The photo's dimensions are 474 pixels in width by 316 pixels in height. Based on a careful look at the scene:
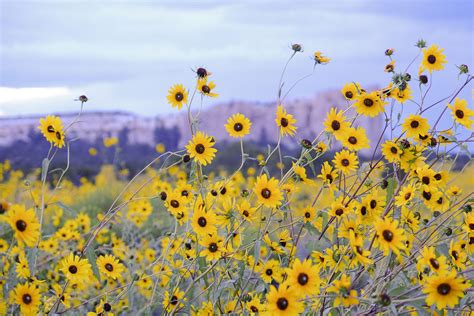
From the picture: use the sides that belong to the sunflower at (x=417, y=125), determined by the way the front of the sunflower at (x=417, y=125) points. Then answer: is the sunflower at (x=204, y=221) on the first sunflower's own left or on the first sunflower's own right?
on the first sunflower's own right

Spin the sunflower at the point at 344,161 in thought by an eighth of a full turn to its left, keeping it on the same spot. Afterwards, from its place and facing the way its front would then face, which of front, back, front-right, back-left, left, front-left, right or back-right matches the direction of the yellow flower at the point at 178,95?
back-right

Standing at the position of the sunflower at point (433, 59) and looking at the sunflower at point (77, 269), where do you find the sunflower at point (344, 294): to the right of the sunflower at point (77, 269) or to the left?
left

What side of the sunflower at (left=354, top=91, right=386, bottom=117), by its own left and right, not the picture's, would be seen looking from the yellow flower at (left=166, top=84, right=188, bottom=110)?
right

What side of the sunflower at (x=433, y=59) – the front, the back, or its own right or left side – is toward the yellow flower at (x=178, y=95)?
right

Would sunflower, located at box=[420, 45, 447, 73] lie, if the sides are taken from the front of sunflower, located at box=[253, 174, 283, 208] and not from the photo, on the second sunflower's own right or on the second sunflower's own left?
on the second sunflower's own left

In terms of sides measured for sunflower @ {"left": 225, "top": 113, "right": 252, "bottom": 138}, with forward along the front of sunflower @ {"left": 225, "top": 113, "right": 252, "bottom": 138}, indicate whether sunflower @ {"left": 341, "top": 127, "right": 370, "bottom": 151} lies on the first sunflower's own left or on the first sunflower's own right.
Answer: on the first sunflower's own left
